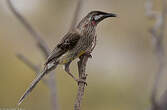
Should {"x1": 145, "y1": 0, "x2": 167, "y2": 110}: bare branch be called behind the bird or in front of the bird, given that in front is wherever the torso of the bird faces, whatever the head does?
in front

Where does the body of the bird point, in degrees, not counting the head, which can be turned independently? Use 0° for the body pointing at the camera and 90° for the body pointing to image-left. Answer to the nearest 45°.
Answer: approximately 270°
